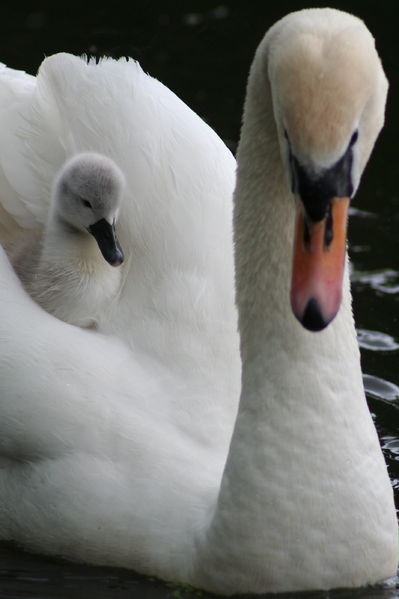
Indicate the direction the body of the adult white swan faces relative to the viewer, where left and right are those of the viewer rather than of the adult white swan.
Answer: facing the viewer and to the right of the viewer

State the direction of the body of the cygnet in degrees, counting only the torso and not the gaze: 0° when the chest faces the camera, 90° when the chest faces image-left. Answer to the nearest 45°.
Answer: approximately 315°
